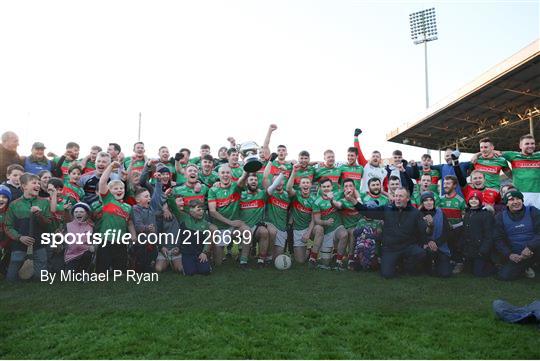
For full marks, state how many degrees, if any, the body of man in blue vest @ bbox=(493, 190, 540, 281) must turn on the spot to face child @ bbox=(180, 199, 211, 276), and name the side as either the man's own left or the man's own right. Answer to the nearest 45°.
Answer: approximately 45° to the man's own right

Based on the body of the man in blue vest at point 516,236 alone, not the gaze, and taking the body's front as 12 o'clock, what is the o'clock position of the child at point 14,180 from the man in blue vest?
The child is roughly at 2 o'clock from the man in blue vest.

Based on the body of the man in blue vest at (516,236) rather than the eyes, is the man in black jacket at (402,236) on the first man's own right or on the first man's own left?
on the first man's own right

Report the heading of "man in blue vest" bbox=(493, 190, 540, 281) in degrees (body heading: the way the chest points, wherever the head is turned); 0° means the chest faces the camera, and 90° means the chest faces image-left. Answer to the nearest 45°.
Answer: approximately 0°

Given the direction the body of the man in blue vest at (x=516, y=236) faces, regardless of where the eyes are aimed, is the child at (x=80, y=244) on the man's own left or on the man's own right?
on the man's own right

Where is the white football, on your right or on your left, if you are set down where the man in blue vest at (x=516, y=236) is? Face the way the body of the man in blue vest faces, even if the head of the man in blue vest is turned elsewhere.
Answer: on your right

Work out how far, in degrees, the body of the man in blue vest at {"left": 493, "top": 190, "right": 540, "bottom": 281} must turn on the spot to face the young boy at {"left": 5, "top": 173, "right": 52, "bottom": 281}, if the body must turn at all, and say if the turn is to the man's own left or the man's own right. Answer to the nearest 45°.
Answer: approximately 45° to the man's own right

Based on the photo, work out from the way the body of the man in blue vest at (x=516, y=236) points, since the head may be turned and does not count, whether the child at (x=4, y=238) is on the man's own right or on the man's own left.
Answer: on the man's own right
